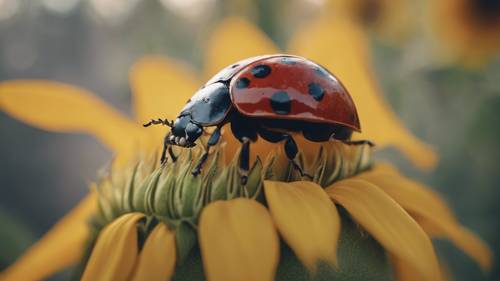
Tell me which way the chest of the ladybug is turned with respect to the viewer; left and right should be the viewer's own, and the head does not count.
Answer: facing to the left of the viewer
